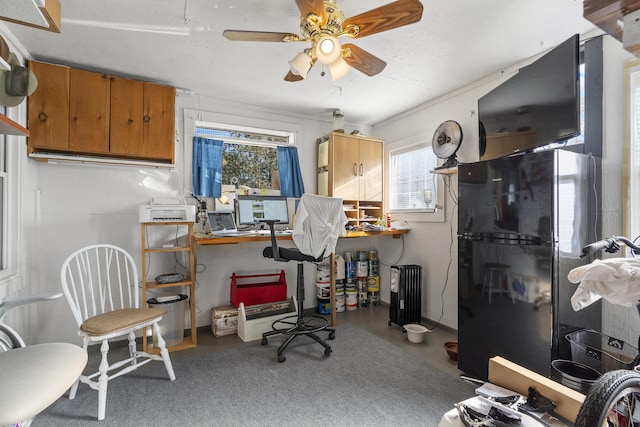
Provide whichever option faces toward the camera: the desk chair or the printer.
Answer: the printer

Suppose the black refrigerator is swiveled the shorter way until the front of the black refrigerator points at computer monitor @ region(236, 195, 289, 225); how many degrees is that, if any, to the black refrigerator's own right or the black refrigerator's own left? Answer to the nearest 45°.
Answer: approximately 45° to the black refrigerator's own right

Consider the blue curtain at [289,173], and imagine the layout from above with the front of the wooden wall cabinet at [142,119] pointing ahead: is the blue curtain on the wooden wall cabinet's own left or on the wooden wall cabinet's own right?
on the wooden wall cabinet's own left

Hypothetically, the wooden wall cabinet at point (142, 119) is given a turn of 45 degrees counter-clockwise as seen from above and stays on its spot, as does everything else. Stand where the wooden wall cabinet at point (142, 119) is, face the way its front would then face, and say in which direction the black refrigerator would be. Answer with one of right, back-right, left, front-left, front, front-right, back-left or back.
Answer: front-right

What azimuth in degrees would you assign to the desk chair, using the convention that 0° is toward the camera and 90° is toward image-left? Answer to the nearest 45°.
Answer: approximately 135°

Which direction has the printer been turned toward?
toward the camera

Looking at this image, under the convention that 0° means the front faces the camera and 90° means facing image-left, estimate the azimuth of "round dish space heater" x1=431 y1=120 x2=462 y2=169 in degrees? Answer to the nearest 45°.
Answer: approximately 45°

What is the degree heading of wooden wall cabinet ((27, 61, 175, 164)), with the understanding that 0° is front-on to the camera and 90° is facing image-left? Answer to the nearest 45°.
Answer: approximately 315°

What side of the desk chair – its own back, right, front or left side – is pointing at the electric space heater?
right

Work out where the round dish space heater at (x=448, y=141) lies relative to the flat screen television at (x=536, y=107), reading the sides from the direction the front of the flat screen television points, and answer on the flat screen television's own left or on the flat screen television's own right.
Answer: on the flat screen television's own right

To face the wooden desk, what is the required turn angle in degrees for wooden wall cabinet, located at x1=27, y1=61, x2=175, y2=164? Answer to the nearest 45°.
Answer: approximately 45° to its left

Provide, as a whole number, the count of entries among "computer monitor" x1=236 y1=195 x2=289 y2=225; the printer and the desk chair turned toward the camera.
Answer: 2

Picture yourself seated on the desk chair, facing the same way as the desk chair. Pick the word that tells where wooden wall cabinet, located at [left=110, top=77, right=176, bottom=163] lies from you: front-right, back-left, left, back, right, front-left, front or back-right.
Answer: front-left
